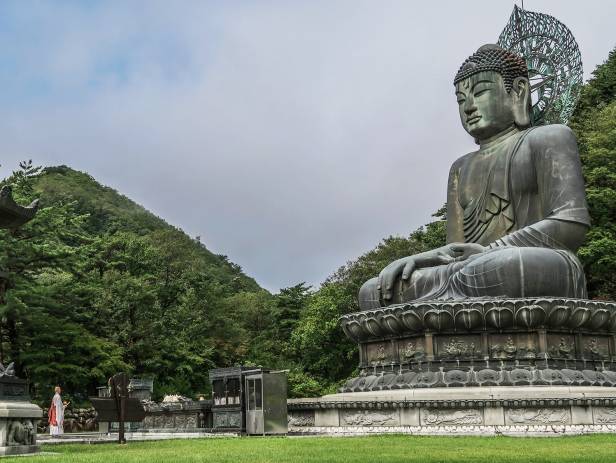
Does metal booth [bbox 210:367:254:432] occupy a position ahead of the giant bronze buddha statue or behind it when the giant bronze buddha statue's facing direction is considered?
ahead

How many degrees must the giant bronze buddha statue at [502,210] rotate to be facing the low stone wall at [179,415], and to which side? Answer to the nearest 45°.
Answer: approximately 45° to its right

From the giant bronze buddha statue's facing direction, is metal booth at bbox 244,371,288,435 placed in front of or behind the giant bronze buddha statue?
in front

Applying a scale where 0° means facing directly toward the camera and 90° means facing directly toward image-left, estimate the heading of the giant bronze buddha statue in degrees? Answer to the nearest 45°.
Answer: approximately 45°

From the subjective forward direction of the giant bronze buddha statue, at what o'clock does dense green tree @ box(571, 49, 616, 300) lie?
The dense green tree is roughly at 5 o'clock from the giant bronze buddha statue.

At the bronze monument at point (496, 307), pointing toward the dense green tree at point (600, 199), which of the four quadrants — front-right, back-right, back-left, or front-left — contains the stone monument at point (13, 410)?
back-left

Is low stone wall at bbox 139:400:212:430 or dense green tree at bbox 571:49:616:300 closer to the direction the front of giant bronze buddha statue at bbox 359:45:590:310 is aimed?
the low stone wall

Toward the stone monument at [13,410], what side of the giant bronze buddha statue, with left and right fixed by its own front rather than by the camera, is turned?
front
